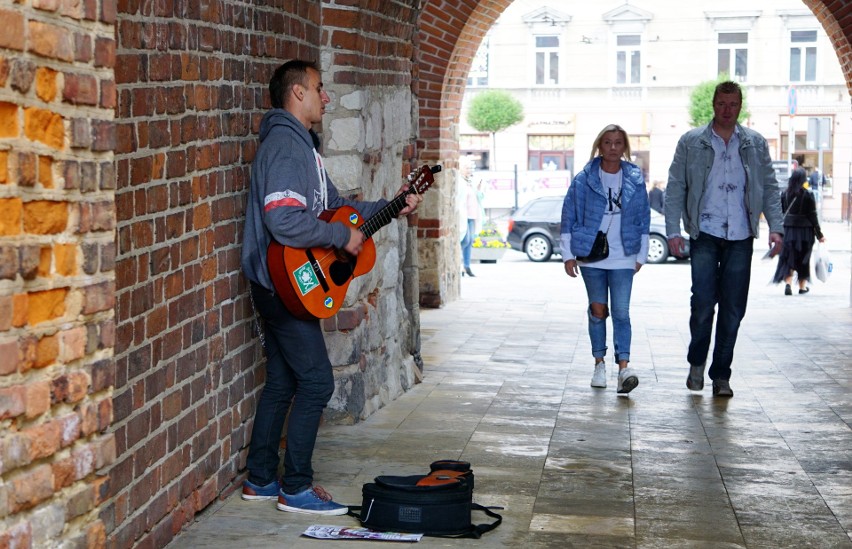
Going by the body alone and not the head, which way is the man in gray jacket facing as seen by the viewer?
toward the camera

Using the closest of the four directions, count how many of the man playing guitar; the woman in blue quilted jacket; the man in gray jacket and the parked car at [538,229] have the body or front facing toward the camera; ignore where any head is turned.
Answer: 2

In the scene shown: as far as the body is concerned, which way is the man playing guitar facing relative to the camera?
to the viewer's right

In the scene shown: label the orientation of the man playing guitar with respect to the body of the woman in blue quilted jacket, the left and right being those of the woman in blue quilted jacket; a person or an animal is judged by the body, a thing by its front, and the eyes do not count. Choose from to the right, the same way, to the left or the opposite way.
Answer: to the left

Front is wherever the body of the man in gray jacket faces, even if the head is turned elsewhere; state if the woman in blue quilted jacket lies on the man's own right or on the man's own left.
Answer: on the man's own right

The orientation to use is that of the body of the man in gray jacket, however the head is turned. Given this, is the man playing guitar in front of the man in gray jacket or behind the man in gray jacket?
in front

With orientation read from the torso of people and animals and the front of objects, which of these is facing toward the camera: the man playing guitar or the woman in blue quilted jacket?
the woman in blue quilted jacket
